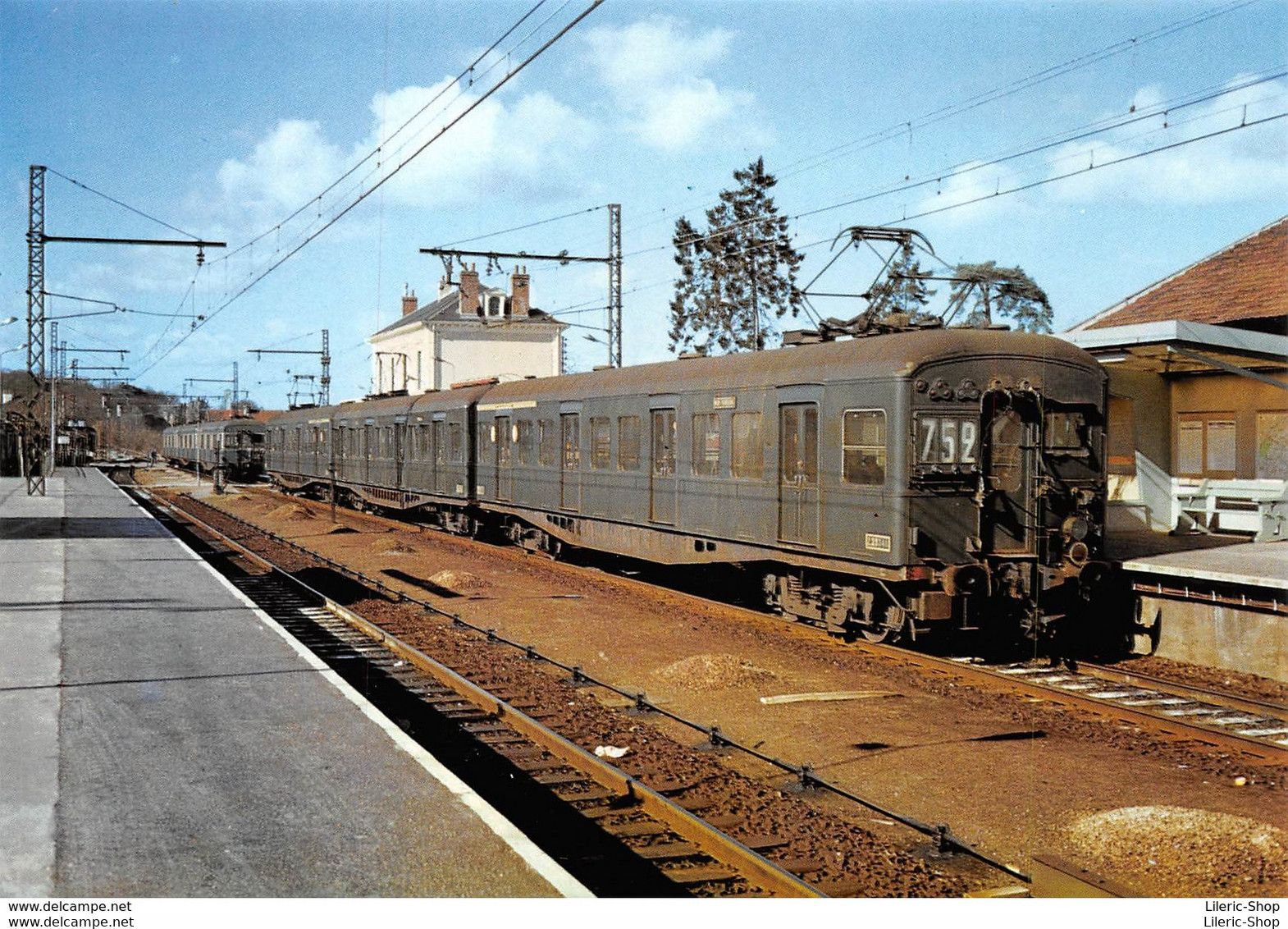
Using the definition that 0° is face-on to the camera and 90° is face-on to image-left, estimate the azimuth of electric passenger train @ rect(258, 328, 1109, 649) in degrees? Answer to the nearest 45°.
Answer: approximately 315°

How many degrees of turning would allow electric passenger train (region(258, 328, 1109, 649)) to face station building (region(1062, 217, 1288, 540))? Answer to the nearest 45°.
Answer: approximately 90° to its left

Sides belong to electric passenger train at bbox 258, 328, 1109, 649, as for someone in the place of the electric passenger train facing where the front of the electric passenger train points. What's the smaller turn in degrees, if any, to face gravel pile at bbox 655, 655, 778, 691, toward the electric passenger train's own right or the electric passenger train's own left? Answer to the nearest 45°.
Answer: approximately 90° to the electric passenger train's own right

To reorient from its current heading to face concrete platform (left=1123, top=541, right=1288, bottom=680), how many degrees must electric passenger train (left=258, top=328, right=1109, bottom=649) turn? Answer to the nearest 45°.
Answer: approximately 45° to its left

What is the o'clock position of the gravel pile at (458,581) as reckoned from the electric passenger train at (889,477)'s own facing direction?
The gravel pile is roughly at 6 o'clock from the electric passenger train.

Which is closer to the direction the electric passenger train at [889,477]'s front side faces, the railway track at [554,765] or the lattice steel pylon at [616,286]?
the railway track

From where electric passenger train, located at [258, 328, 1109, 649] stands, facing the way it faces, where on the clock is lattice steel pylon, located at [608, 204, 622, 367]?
The lattice steel pylon is roughly at 7 o'clock from the electric passenger train.

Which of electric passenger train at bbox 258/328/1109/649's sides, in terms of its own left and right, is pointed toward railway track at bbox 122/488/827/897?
right

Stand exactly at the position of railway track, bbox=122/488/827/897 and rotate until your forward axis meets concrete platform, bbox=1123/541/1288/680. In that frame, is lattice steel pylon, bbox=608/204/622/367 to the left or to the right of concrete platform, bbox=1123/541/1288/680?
left
